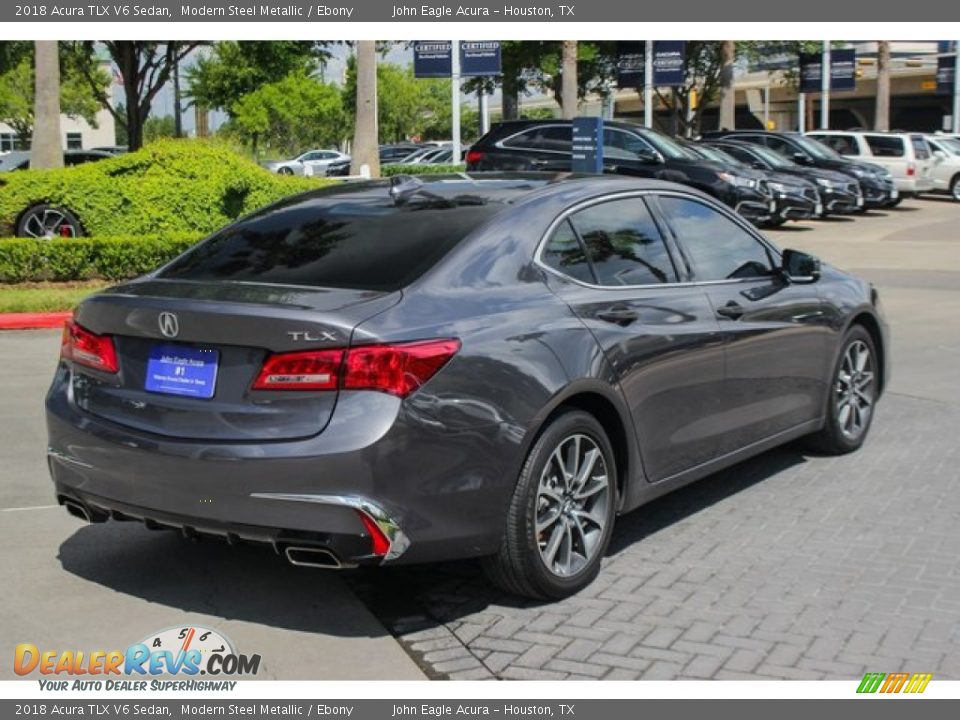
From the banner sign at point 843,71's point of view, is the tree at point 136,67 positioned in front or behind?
in front

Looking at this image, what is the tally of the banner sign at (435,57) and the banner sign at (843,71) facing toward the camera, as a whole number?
2

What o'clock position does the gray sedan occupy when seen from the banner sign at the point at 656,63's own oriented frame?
The gray sedan is roughly at 12 o'clock from the banner sign.

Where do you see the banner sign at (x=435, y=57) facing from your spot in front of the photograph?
facing the viewer

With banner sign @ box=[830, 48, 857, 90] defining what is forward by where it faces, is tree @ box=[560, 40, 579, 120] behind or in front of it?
in front

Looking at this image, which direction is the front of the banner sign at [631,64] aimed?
toward the camera

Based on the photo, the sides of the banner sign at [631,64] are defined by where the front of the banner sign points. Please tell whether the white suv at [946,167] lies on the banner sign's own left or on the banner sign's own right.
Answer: on the banner sign's own left

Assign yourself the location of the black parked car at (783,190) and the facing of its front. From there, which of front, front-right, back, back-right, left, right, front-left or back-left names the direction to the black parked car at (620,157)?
right
